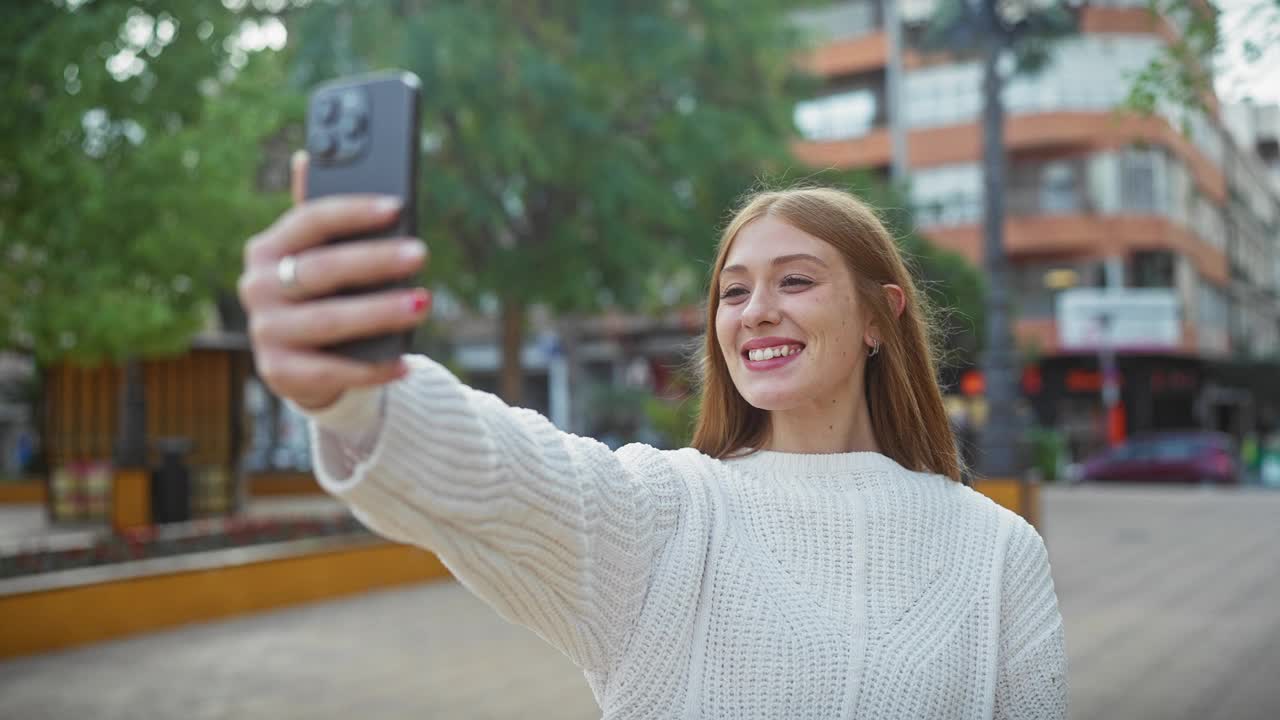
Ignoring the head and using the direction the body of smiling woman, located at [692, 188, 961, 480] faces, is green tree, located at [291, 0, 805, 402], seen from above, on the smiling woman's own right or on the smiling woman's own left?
on the smiling woman's own right

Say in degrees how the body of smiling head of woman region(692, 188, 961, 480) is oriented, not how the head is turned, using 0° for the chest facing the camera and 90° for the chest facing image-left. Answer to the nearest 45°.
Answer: approximately 45°

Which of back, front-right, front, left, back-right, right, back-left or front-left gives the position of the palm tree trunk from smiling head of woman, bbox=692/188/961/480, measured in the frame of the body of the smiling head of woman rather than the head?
back-right

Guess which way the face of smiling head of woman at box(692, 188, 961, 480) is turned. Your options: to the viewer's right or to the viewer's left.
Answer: to the viewer's left

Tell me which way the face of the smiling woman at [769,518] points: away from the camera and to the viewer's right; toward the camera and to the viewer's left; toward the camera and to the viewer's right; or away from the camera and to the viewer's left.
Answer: toward the camera and to the viewer's left
